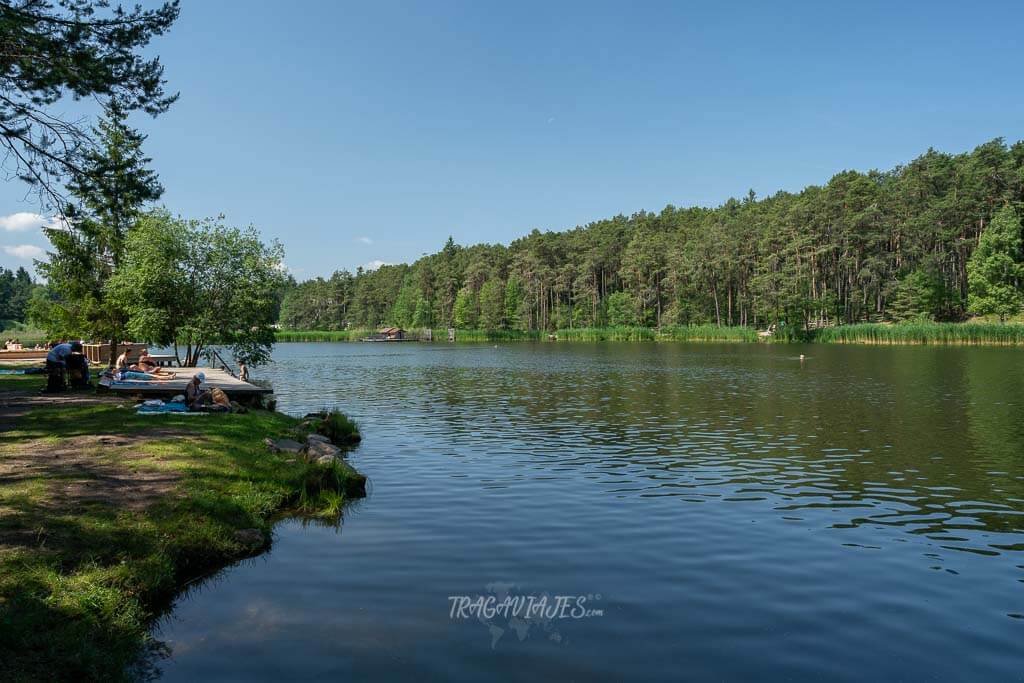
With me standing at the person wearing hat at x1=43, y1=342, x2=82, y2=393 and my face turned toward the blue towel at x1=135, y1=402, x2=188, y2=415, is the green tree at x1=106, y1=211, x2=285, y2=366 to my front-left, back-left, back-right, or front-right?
back-left

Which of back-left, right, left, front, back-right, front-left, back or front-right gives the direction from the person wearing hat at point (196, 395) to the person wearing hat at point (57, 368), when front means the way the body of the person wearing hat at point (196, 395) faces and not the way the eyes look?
back-left

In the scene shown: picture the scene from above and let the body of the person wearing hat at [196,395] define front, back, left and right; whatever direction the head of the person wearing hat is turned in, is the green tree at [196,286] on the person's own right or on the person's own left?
on the person's own left

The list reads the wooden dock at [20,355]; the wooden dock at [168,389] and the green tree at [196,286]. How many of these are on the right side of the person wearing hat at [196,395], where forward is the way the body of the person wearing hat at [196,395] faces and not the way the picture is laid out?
0

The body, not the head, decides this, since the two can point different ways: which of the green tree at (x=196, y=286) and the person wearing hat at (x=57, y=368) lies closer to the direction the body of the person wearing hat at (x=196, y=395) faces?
the green tree

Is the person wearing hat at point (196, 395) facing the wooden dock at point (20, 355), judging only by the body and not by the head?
no

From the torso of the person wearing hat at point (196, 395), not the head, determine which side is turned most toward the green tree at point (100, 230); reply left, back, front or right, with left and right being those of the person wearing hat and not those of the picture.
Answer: left
